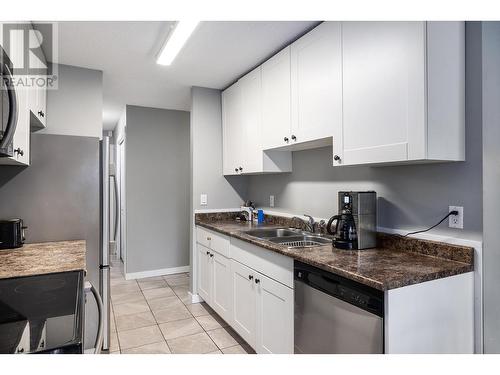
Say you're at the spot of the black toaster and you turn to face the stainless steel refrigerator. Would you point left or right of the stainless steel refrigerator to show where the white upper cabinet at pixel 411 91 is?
right

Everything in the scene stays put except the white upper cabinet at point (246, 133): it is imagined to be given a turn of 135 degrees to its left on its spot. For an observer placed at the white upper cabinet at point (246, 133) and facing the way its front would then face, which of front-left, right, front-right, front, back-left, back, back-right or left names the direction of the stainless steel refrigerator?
back-right

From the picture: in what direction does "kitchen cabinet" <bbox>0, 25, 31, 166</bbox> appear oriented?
to the viewer's right

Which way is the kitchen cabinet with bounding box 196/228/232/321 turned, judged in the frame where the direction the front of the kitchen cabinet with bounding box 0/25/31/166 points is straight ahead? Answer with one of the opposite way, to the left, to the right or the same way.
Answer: the opposite way

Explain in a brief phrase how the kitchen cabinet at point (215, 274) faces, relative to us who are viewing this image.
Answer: facing the viewer and to the left of the viewer

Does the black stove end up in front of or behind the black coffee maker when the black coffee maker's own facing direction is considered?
in front

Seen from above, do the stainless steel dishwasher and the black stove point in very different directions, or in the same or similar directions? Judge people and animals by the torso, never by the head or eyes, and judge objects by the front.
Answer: very different directions

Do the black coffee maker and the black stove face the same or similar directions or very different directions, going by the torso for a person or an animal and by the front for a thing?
very different directions

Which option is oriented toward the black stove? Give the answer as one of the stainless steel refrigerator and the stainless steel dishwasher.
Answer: the stainless steel dishwasher

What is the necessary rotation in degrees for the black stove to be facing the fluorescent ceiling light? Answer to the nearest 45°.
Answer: approximately 45° to its left

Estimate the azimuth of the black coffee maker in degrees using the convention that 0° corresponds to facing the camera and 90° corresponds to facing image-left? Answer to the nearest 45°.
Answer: approximately 45°

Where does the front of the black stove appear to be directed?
to the viewer's right

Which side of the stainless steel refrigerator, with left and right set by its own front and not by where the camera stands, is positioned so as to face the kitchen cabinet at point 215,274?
front
